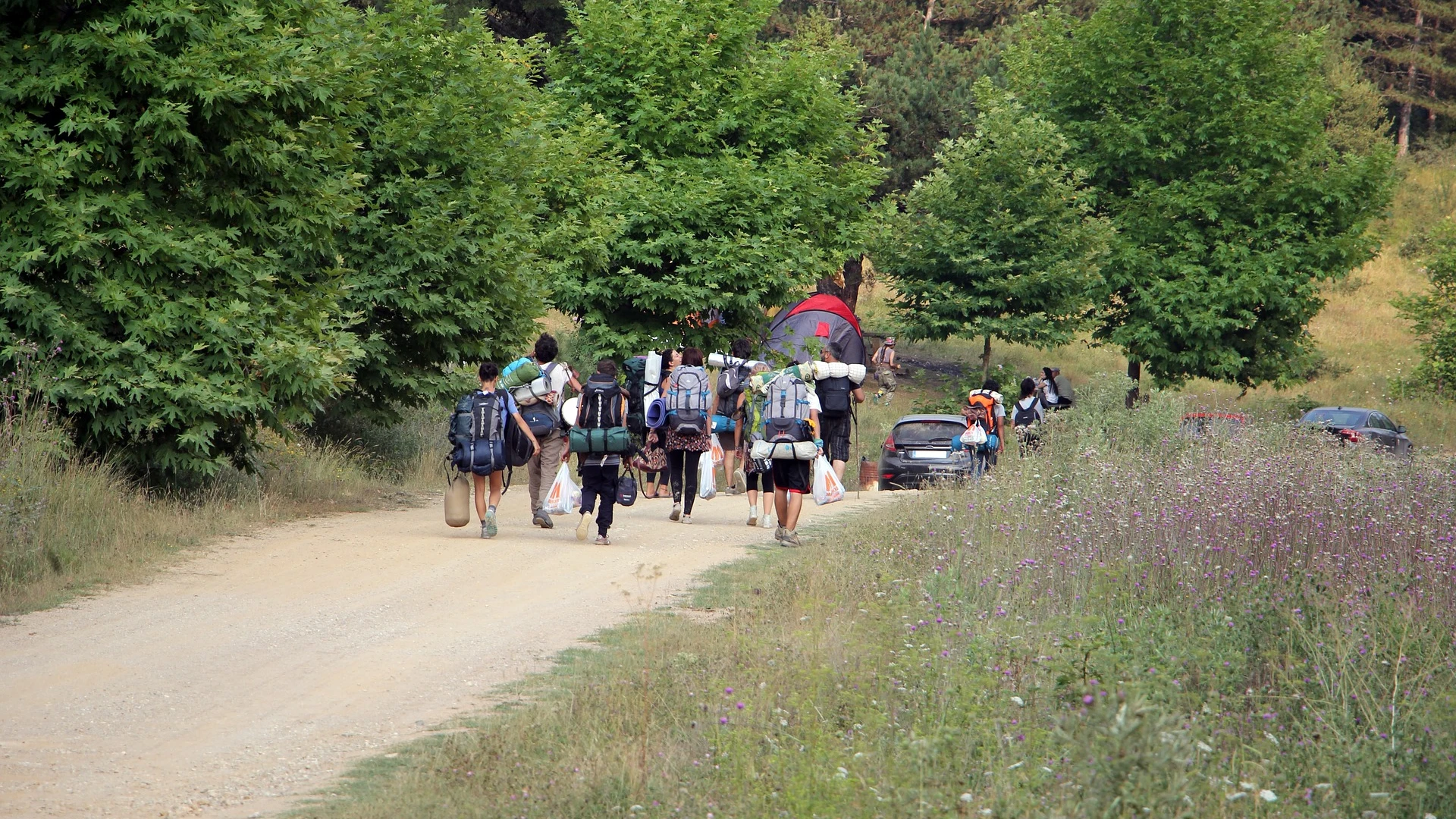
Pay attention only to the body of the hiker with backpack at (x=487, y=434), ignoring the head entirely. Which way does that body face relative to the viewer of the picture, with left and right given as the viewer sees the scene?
facing away from the viewer

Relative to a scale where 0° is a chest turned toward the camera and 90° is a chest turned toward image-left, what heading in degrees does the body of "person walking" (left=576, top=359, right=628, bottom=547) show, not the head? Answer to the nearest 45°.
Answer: approximately 180°

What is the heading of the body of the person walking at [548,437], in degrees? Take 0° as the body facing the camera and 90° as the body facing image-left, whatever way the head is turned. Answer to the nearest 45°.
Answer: approximately 225°

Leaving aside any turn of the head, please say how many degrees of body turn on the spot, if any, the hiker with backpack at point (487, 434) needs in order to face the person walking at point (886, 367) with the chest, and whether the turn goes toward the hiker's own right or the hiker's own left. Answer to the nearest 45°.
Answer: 0° — they already face them

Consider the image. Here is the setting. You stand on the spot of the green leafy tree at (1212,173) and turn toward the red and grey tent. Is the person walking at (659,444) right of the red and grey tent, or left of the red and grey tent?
left

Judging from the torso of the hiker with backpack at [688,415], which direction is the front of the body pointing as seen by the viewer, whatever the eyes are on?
away from the camera

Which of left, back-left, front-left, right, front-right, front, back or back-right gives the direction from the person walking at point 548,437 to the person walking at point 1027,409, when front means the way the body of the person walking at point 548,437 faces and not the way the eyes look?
front

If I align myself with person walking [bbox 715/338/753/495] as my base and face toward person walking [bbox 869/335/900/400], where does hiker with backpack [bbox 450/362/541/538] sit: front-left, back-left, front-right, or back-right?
back-left

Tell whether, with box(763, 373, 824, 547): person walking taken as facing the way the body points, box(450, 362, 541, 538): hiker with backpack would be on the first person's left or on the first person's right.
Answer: on the first person's left

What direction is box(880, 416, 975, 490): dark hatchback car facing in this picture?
away from the camera

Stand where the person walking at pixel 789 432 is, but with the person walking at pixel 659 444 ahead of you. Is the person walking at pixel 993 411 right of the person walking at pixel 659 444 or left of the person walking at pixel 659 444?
right

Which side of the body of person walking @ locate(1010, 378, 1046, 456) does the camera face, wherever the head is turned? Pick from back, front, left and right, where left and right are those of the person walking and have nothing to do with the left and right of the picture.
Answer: back

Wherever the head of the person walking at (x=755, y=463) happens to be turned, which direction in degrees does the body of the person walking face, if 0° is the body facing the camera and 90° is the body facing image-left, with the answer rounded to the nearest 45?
approximately 180°

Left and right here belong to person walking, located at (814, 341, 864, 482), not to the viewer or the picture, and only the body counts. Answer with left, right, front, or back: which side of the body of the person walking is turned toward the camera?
back

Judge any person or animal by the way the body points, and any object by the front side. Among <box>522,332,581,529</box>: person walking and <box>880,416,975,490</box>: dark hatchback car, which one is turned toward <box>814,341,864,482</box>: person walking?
<box>522,332,581,529</box>: person walking

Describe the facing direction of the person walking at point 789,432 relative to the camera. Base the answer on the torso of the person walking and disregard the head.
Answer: away from the camera

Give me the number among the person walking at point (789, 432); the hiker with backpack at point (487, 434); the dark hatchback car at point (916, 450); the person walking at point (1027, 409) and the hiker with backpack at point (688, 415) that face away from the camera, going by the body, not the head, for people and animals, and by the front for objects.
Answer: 5

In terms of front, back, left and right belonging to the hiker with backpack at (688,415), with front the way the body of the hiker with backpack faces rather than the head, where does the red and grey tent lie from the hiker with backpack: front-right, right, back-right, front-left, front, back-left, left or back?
front

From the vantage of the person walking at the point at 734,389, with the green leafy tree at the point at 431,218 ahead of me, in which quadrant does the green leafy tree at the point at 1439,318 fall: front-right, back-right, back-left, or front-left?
back-right
